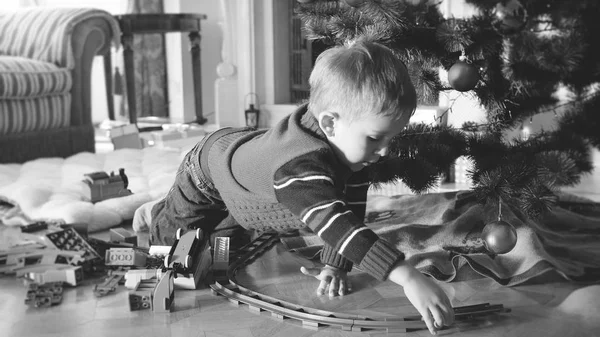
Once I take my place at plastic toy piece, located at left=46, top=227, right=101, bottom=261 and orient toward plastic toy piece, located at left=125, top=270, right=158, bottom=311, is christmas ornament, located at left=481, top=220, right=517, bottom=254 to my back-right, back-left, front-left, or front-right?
front-left

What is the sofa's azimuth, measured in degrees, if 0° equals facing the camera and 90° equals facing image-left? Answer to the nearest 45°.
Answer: approximately 315°

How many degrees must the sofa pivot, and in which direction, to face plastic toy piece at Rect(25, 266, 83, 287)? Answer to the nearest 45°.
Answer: approximately 45° to its right

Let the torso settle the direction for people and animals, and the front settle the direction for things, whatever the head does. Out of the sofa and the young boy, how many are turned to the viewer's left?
0

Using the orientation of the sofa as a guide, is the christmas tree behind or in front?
in front

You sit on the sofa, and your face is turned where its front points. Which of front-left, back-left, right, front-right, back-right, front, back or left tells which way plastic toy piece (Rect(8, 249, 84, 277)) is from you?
front-right

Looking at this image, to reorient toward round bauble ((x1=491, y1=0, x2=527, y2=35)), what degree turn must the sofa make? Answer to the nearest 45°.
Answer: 0° — it already faces it

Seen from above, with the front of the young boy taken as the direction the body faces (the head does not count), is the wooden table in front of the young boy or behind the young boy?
behind

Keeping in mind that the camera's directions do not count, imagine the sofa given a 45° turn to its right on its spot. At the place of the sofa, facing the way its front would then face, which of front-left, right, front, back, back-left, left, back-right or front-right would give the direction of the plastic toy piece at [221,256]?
front

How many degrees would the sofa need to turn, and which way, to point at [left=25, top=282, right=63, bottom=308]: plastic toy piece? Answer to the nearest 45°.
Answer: approximately 45° to its right

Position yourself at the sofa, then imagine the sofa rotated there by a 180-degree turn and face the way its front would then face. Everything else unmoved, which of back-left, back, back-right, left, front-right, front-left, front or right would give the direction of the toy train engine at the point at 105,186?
back-left

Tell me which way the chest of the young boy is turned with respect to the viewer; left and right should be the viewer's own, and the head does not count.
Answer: facing the viewer and to the right of the viewer

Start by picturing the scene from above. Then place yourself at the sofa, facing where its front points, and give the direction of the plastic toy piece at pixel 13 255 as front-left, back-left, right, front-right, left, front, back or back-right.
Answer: front-right

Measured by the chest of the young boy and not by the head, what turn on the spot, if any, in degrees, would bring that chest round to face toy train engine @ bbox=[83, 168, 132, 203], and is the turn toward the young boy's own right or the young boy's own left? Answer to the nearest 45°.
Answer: approximately 180°
